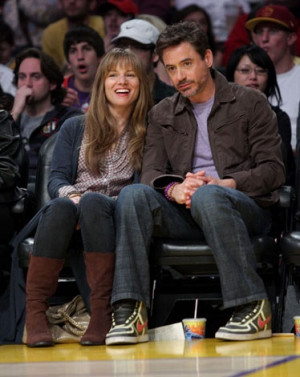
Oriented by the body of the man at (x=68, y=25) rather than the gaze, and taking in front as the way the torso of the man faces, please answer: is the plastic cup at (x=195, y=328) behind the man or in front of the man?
in front

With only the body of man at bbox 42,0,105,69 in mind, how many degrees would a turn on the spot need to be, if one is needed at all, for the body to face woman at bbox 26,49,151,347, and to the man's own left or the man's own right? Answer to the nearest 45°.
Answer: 0° — they already face them

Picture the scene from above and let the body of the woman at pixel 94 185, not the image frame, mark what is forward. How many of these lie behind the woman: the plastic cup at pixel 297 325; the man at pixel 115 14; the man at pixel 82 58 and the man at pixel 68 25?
3

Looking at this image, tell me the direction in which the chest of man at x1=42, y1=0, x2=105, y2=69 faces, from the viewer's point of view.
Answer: toward the camera

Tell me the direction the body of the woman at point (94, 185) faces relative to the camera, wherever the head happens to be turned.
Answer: toward the camera

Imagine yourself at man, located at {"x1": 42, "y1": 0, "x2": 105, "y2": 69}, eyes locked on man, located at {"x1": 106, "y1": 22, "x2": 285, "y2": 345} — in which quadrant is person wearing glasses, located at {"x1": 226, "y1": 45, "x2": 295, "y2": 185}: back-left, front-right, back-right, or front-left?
front-left

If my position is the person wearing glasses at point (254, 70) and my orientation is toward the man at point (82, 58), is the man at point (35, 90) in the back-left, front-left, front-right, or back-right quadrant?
front-left

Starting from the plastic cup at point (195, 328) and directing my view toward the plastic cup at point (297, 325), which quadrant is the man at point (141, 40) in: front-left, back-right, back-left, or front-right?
back-left

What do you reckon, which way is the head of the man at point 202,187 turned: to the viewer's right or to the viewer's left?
to the viewer's left

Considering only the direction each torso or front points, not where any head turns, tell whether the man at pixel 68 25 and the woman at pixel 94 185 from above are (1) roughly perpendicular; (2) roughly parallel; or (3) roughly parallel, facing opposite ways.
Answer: roughly parallel

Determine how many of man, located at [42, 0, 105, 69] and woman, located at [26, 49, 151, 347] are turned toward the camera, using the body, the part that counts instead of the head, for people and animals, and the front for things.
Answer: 2

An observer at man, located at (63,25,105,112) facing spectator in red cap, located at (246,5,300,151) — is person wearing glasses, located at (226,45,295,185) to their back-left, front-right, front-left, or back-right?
front-right

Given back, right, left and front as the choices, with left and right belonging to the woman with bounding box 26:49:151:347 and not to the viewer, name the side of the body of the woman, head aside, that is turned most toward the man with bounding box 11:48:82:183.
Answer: back

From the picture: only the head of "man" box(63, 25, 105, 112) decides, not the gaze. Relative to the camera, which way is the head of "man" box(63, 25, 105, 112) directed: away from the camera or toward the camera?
toward the camera
